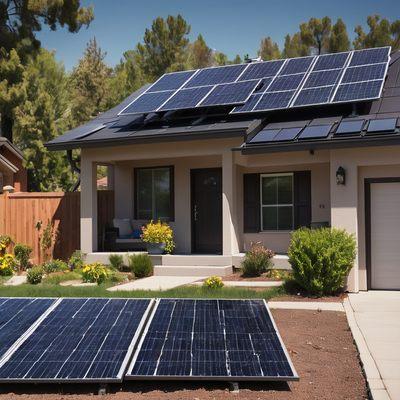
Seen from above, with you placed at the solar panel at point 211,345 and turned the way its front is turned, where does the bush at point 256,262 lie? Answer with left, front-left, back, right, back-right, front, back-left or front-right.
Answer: back

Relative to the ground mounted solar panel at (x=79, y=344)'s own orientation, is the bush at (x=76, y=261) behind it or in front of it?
behind

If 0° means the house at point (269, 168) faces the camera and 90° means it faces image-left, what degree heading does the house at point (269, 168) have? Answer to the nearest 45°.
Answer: approximately 0°

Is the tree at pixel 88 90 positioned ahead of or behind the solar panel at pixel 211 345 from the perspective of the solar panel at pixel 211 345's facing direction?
behind

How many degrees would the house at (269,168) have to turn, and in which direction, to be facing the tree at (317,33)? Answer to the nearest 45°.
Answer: approximately 180°

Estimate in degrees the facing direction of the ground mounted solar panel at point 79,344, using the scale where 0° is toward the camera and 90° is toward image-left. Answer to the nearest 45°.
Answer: approximately 0°

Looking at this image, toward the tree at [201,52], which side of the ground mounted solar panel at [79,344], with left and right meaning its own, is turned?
back
